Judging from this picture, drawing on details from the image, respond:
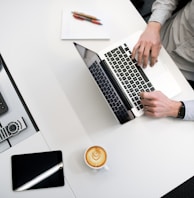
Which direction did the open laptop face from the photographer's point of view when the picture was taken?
facing away from the viewer and to the right of the viewer
